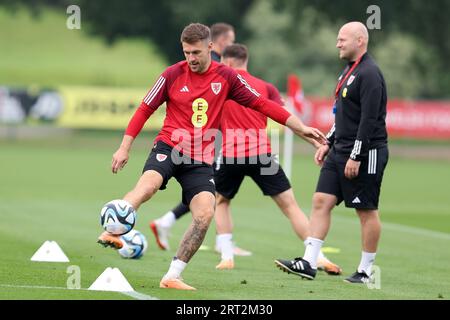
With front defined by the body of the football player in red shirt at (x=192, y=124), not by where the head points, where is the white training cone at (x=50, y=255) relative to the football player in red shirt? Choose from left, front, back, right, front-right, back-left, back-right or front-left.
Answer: back-right

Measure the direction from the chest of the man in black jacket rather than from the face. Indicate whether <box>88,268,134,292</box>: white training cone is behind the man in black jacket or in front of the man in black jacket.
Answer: in front

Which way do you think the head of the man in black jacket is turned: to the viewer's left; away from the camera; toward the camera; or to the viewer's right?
to the viewer's left

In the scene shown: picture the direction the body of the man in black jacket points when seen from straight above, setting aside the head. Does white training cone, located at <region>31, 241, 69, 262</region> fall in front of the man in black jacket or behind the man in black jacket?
in front

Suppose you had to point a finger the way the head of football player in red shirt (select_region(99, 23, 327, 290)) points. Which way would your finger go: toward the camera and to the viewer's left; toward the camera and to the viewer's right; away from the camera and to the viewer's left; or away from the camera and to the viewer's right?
toward the camera and to the viewer's left

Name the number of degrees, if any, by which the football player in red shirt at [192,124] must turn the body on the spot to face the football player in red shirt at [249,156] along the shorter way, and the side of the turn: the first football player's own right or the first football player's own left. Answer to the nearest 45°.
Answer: approximately 180°

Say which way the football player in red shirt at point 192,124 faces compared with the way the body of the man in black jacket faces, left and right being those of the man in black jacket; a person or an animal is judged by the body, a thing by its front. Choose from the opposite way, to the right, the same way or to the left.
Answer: to the left

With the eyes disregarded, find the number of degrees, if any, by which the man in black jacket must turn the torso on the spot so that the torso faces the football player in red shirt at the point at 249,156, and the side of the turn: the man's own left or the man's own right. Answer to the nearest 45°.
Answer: approximately 45° to the man's own right
